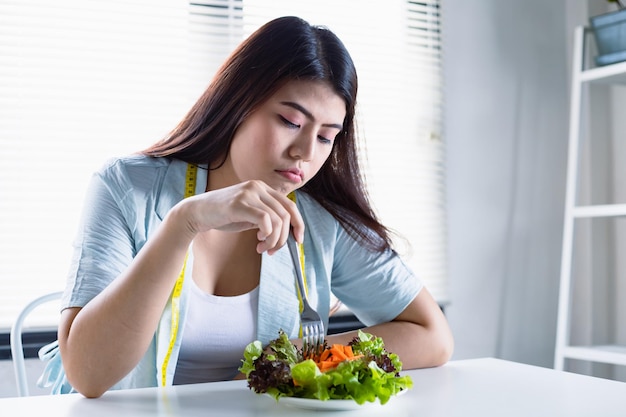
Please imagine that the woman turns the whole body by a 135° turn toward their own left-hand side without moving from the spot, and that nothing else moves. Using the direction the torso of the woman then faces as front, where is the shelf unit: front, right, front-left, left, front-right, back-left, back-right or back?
front-right

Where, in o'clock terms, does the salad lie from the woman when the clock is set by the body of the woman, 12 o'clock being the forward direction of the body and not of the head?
The salad is roughly at 11 o'clock from the woman.

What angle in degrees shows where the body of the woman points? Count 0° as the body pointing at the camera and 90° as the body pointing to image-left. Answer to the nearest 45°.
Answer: approximately 315°
